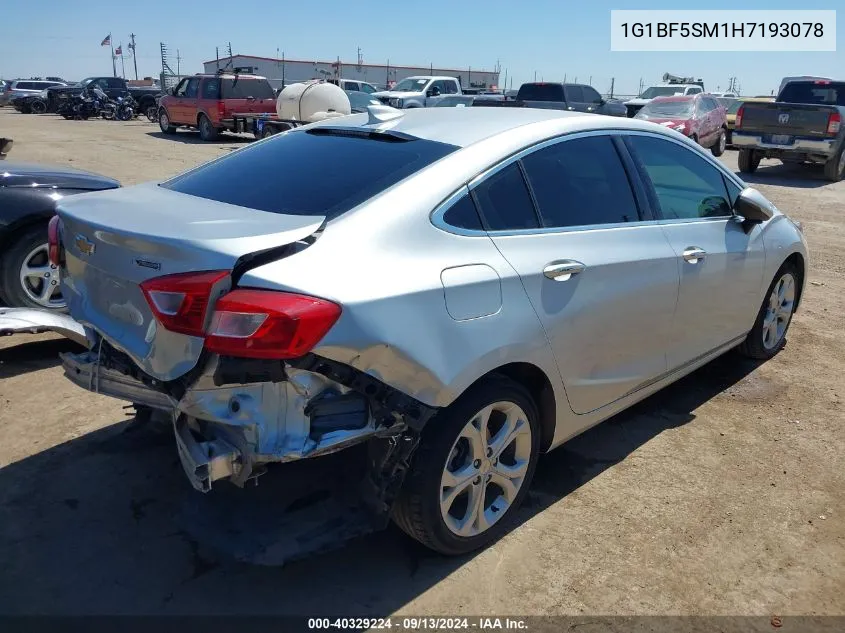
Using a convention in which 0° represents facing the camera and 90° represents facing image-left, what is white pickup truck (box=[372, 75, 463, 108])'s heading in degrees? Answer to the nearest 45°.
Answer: approximately 45°

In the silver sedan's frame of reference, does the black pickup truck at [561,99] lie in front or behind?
in front

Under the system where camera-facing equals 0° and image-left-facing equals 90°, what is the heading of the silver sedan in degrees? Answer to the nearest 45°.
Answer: approximately 225°

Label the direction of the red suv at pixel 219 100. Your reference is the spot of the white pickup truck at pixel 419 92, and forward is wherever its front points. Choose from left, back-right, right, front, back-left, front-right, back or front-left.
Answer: front

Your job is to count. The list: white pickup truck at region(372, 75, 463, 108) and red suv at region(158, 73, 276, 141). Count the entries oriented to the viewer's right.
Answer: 0

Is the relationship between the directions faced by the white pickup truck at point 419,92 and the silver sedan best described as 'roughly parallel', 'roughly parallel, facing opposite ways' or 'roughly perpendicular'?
roughly parallel, facing opposite ways

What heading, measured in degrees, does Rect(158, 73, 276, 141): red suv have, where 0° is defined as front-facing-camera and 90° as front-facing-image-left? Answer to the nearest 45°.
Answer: approximately 135°

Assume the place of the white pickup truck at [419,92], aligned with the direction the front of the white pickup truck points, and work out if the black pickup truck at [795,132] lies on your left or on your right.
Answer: on your left

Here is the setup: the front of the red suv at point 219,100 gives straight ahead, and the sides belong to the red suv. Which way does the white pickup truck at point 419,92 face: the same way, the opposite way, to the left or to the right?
to the left

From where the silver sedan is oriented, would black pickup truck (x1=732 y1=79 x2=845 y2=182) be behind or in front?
in front

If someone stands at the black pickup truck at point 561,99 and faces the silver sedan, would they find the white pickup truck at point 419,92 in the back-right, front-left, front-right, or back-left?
back-right

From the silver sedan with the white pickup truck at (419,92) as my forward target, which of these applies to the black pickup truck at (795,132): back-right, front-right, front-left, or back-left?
front-right

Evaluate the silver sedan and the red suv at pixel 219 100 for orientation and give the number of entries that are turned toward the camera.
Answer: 0

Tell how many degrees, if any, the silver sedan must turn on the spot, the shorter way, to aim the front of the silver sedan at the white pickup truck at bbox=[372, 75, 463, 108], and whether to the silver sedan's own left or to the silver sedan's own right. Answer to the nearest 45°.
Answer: approximately 45° to the silver sedan's own left

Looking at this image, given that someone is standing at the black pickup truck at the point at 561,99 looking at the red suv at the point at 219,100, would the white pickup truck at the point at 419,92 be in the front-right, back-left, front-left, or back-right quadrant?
front-right

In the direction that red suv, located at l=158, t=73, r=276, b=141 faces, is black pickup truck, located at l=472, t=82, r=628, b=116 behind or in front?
behind
